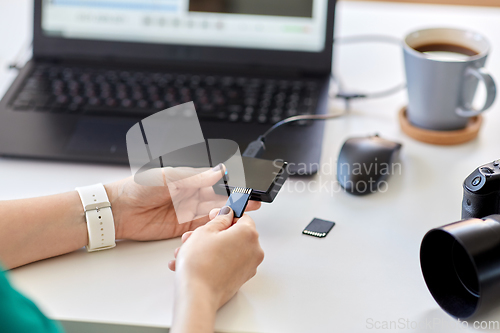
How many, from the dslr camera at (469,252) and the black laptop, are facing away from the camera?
0

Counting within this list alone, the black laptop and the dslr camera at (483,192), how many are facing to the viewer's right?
0

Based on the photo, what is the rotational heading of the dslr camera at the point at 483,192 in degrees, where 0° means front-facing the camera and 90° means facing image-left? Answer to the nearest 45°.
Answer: approximately 45°

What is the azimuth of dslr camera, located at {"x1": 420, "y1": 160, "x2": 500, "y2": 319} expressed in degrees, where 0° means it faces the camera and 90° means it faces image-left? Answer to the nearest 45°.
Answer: approximately 45°

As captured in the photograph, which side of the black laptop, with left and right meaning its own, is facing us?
front
